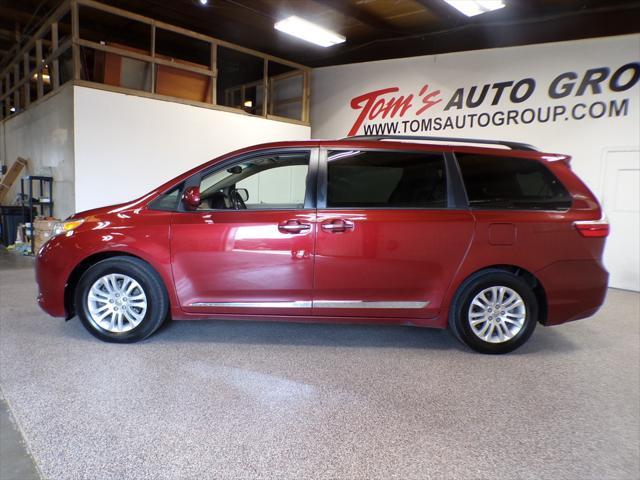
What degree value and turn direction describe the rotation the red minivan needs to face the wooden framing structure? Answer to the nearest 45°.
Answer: approximately 45° to its right

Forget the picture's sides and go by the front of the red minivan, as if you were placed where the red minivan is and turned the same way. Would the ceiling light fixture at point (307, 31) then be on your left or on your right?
on your right

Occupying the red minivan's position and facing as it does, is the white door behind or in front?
behind

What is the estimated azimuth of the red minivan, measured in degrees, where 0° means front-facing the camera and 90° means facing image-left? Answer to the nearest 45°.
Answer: approximately 90°

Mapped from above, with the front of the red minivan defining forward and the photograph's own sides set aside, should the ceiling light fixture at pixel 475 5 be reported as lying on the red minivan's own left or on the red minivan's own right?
on the red minivan's own right

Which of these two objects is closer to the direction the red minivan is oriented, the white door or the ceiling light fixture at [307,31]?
the ceiling light fixture
